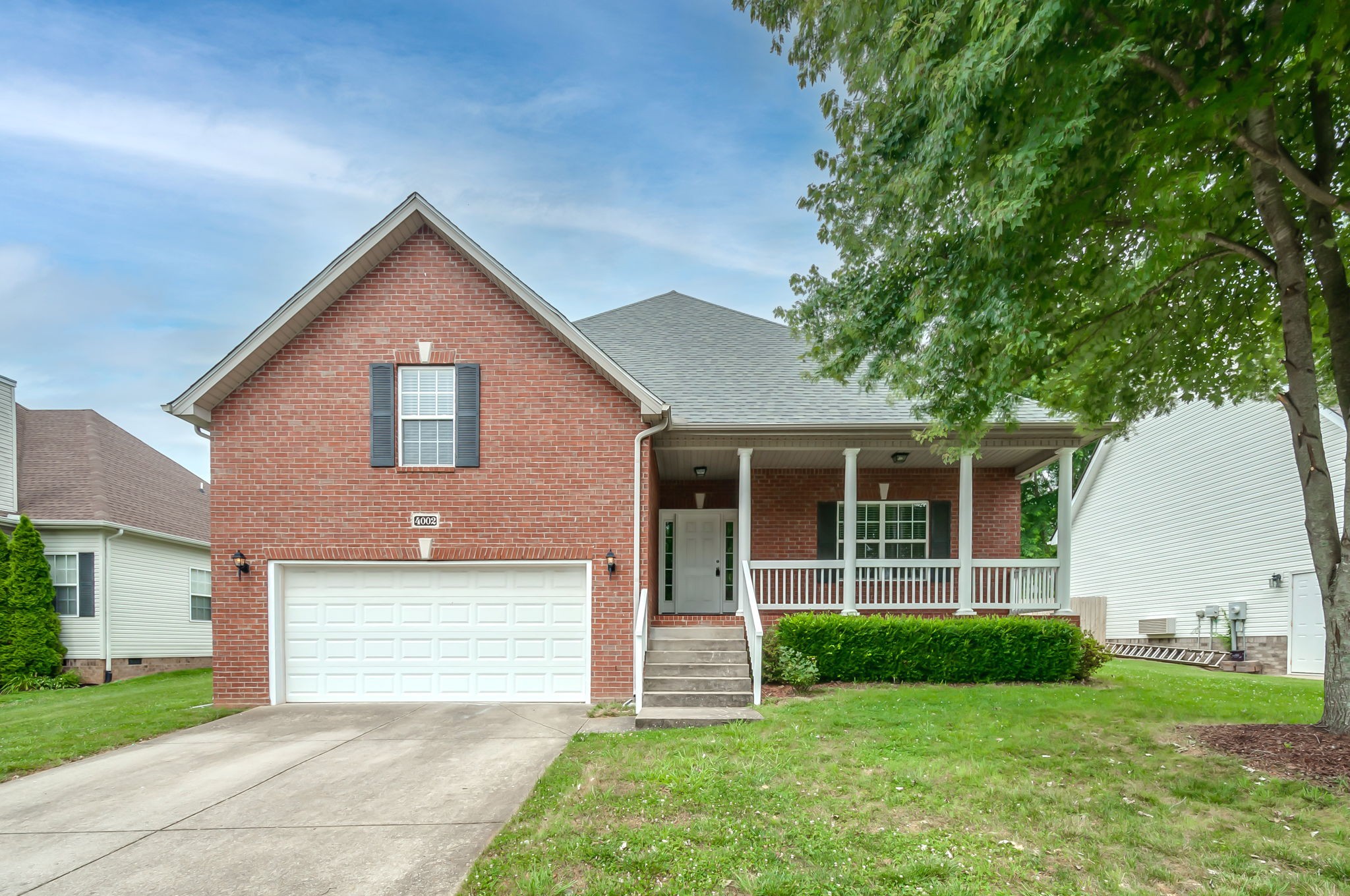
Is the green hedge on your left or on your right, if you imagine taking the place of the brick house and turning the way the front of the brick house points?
on your left

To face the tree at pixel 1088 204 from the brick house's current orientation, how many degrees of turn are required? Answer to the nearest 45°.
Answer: approximately 45° to its left

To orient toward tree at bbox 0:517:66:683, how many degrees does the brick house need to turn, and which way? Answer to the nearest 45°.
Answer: approximately 135° to its right

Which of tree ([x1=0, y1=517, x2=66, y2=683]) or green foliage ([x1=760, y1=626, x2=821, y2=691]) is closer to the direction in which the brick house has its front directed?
the green foliage

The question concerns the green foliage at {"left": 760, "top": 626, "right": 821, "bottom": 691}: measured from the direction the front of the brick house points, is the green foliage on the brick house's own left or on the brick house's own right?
on the brick house's own left

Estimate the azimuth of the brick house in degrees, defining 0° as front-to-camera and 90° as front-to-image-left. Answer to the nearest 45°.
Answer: approximately 0°
